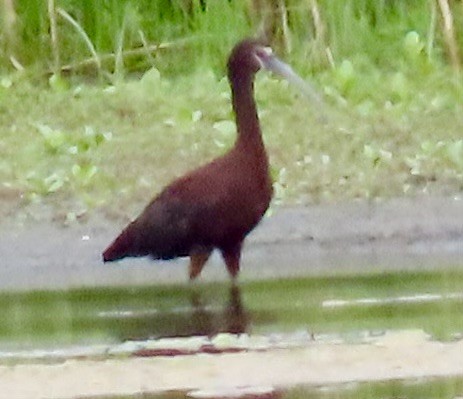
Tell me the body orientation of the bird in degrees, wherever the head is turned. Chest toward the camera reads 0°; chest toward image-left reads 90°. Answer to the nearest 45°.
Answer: approximately 270°
